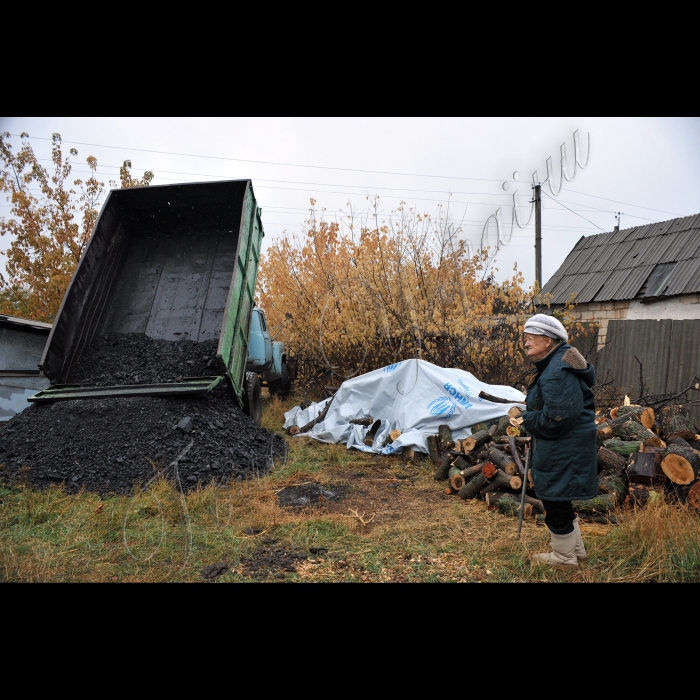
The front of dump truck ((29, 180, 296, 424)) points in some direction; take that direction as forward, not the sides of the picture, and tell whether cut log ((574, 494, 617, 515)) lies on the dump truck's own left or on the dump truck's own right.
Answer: on the dump truck's own right

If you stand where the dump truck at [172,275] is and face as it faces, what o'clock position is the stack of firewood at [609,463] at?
The stack of firewood is roughly at 3 o'clock from the dump truck.

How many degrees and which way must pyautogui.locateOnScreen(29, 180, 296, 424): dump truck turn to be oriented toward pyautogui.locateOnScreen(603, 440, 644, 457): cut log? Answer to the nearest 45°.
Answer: approximately 90° to its right

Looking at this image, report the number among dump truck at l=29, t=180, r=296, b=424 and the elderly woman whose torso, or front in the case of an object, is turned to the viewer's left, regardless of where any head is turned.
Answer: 1

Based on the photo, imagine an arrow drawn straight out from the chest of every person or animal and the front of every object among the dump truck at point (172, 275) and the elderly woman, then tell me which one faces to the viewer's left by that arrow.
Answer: the elderly woman

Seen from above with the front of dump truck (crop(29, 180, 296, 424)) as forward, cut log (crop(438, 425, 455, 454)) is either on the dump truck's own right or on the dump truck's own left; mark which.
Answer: on the dump truck's own right

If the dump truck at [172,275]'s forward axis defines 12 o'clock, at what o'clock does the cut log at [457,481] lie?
The cut log is roughly at 3 o'clock from the dump truck.

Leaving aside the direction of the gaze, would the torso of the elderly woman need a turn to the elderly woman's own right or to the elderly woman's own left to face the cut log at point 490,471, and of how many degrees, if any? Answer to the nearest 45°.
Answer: approximately 90° to the elderly woman's own right

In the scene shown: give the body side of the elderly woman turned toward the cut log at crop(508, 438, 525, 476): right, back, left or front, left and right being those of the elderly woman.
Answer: right

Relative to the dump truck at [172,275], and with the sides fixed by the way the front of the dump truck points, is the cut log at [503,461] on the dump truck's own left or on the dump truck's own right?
on the dump truck's own right

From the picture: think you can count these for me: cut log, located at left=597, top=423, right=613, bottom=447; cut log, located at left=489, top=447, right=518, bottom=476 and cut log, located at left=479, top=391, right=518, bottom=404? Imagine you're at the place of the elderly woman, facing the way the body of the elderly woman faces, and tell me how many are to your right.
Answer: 3

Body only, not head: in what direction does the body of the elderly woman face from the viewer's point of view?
to the viewer's left

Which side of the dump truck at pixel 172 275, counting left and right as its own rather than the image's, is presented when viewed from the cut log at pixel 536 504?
right

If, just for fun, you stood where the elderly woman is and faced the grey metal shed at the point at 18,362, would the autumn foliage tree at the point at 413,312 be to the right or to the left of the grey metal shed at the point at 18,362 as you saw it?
right
